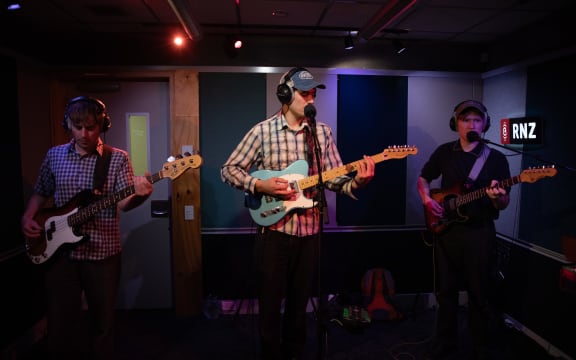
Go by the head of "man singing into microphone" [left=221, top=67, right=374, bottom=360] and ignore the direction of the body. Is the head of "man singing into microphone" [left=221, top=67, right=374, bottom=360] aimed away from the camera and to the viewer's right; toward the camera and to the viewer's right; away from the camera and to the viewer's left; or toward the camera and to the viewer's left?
toward the camera and to the viewer's right

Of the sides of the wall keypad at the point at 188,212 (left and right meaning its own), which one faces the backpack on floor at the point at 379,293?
left

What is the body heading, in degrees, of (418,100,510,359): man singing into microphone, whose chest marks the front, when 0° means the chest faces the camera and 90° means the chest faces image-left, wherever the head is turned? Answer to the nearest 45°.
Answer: approximately 0°

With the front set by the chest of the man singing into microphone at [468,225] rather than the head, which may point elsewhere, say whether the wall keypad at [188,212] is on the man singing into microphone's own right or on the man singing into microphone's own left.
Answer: on the man singing into microphone's own right

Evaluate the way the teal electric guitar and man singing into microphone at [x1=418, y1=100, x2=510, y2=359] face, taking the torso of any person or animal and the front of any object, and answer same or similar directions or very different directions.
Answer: same or similar directions

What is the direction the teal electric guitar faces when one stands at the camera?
facing the viewer

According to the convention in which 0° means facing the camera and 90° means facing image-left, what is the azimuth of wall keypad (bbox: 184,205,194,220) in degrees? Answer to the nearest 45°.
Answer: approximately 0°

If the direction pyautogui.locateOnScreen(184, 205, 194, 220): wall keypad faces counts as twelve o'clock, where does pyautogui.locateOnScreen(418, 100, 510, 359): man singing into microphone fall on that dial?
The man singing into microphone is roughly at 10 o'clock from the wall keypad.

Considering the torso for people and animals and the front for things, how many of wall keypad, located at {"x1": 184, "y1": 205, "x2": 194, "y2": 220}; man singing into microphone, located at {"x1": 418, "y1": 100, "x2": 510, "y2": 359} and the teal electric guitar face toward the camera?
3

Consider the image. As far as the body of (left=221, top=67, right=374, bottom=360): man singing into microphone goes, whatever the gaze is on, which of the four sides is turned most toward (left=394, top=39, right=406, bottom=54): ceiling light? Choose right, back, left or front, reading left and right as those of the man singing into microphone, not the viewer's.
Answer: left

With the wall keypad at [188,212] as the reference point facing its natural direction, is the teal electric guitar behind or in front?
in front

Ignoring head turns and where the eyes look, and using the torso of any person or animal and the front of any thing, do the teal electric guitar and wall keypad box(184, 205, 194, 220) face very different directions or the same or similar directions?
same or similar directions

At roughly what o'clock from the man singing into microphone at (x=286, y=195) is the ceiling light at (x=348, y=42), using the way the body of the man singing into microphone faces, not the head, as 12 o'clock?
The ceiling light is roughly at 8 o'clock from the man singing into microphone.
